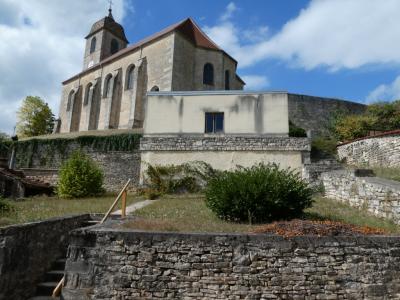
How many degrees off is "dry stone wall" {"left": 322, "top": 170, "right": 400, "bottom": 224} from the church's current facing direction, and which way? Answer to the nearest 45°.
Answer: approximately 135° to its left

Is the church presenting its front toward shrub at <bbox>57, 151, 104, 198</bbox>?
no

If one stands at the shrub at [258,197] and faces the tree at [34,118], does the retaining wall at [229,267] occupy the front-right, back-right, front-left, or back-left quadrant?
back-left

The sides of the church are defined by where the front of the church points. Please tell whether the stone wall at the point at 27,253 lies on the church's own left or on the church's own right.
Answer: on the church's own left

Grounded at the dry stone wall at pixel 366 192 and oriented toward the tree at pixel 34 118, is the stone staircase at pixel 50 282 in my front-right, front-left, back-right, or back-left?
front-left

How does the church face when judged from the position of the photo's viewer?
facing away from the viewer and to the left of the viewer

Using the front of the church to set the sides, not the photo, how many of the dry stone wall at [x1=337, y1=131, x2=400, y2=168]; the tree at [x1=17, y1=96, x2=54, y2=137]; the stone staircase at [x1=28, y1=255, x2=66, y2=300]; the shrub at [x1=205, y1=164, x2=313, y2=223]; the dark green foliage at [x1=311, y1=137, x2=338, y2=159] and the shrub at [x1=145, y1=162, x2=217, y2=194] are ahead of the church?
1

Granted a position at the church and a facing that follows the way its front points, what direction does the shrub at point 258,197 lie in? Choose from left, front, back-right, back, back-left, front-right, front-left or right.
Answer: back-left

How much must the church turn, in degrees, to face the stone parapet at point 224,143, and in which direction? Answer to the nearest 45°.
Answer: approximately 135° to its left

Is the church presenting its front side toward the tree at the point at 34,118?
yes

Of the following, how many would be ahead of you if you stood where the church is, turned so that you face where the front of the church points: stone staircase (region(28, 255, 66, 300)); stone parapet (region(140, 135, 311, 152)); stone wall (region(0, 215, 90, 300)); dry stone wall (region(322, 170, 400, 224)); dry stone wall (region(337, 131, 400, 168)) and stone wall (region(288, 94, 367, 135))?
0

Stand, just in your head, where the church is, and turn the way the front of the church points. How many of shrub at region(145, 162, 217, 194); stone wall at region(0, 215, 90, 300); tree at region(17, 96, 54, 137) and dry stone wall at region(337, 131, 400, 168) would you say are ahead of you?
1

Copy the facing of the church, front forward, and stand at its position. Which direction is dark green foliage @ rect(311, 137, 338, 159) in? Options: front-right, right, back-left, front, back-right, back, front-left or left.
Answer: back
